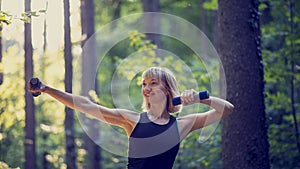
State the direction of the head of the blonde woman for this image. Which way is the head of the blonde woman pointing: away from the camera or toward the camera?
toward the camera

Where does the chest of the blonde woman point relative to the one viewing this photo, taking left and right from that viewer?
facing the viewer

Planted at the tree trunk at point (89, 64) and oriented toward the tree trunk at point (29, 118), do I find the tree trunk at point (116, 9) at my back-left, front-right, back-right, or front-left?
back-right

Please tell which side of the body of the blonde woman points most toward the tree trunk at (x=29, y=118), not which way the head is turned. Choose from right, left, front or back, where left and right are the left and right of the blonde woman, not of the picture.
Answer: back

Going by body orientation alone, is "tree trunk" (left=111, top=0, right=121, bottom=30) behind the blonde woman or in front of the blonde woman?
behind

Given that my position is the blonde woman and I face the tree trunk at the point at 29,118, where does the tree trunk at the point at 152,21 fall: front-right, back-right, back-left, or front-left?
front-right

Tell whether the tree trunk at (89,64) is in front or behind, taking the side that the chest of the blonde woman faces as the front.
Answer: behind

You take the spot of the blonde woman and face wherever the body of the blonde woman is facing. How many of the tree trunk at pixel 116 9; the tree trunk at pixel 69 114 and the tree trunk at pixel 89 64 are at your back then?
3
